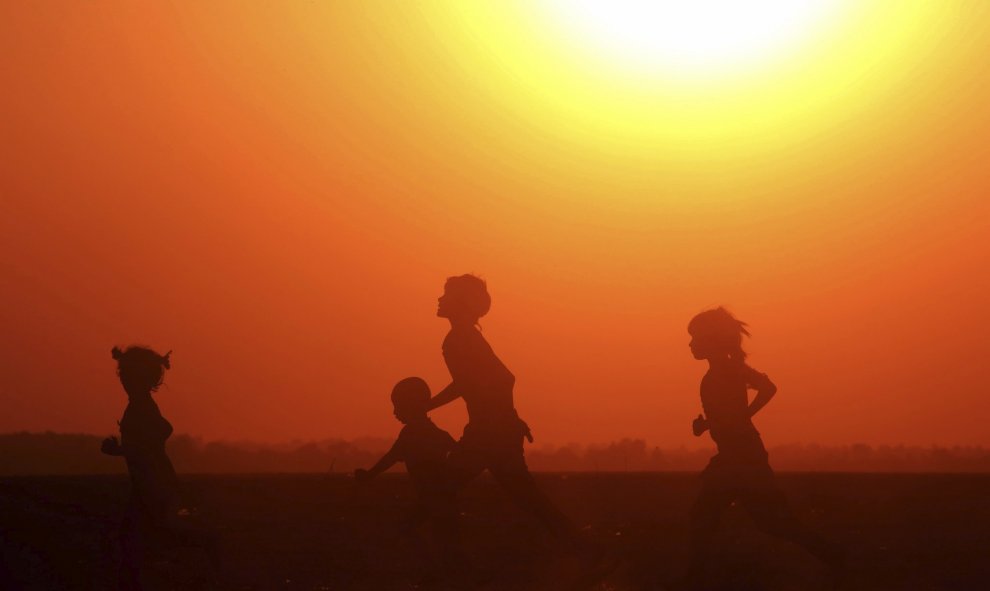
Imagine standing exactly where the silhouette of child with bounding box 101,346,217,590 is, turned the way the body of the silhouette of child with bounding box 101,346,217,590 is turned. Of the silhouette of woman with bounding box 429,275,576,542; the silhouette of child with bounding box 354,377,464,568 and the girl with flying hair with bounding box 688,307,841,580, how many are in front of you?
0

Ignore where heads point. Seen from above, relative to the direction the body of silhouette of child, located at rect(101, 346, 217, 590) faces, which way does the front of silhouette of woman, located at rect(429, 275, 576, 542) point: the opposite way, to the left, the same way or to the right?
the same way

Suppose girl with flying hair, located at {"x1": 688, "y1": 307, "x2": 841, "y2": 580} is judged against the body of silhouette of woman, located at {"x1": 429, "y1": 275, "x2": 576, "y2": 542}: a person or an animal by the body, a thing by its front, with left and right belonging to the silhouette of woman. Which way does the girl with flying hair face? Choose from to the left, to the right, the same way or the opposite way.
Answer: the same way

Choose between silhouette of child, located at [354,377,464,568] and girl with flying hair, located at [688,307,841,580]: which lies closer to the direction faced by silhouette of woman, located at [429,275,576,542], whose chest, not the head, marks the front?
the silhouette of child

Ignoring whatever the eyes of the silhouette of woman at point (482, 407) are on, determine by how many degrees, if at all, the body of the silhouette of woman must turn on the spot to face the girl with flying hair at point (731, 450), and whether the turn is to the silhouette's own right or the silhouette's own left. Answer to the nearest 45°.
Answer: approximately 180°

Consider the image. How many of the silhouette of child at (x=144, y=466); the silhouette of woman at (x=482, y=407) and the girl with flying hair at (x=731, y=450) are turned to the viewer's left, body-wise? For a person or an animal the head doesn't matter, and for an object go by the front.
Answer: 3

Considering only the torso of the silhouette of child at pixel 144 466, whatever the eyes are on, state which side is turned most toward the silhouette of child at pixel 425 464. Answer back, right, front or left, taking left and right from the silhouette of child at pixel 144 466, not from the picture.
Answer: back

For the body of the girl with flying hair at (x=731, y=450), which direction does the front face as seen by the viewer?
to the viewer's left

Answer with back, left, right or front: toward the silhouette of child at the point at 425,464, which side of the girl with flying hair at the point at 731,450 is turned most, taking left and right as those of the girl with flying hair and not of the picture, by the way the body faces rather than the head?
front

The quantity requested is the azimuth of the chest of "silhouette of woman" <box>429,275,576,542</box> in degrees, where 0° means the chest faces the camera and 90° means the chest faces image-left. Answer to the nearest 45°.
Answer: approximately 90°

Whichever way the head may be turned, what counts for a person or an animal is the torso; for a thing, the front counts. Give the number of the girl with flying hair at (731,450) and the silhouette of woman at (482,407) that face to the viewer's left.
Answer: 2

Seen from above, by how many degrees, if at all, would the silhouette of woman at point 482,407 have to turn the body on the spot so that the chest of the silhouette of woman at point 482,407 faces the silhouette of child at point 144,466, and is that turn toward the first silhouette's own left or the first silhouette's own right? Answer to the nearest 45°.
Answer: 0° — they already face them

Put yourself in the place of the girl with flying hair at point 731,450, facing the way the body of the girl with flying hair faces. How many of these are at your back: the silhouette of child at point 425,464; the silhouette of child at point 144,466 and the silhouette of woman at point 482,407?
0

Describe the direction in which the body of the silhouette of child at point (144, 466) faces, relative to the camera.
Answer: to the viewer's left

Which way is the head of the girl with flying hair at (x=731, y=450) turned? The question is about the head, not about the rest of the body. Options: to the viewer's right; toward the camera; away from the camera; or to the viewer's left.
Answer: to the viewer's left

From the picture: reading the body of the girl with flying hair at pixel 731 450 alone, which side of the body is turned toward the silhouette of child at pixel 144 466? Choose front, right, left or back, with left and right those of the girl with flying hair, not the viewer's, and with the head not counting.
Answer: front
